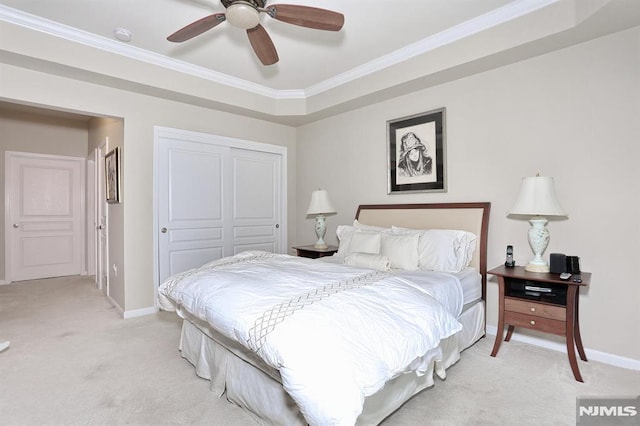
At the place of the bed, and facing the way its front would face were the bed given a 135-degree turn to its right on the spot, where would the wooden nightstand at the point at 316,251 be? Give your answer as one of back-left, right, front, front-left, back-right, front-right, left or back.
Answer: front

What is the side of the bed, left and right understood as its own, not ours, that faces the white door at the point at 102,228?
right

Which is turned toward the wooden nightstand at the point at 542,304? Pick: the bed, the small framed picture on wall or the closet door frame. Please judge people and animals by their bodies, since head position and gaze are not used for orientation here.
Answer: the closet door frame

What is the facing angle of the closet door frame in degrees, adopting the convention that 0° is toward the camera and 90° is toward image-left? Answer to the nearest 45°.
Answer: approximately 315°

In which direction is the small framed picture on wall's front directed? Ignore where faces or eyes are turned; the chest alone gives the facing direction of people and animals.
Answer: to the viewer's left

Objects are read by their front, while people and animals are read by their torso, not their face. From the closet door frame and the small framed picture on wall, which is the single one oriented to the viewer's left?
the small framed picture on wall

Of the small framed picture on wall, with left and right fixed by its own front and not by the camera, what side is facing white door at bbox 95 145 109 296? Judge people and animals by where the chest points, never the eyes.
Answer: right

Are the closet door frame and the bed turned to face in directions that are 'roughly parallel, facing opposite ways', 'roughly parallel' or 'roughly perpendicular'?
roughly perpendicular

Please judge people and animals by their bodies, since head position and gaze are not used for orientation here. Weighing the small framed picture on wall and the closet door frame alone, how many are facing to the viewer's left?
1
